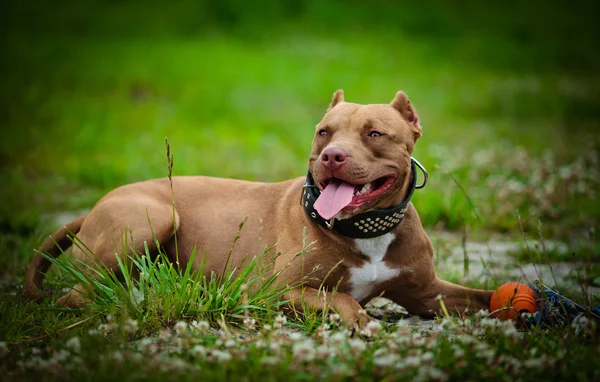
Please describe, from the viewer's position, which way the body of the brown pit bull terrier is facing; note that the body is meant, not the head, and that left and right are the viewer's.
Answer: facing the viewer and to the right of the viewer

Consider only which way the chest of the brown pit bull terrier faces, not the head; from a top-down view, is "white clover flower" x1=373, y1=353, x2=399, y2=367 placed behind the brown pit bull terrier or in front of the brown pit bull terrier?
in front

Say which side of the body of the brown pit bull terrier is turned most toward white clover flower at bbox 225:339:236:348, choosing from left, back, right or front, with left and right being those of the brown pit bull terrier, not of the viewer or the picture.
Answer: right

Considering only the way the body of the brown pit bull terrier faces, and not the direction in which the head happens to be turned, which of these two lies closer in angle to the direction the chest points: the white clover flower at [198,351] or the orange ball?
the orange ball

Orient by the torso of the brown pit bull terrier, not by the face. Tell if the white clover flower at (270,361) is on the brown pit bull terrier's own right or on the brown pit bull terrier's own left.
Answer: on the brown pit bull terrier's own right

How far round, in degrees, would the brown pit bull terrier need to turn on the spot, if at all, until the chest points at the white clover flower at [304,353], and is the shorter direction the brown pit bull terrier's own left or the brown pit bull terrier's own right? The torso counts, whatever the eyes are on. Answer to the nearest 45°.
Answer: approximately 45° to the brown pit bull terrier's own right

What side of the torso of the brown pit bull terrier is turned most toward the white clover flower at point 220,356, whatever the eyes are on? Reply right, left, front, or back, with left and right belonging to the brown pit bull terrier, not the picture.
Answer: right

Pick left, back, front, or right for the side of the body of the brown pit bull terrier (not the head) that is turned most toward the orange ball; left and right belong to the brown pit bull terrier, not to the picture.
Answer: front

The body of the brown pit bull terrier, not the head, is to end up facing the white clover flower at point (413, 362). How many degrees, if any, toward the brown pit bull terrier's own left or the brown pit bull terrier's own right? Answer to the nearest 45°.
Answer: approximately 45° to the brown pit bull terrier's own right

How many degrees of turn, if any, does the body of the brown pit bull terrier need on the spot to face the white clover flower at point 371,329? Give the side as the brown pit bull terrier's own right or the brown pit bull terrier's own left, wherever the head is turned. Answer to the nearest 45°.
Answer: approximately 45° to the brown pit bull terrier's own right

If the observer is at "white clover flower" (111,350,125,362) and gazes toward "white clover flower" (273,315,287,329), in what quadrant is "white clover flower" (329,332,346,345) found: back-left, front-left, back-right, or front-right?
front-right
